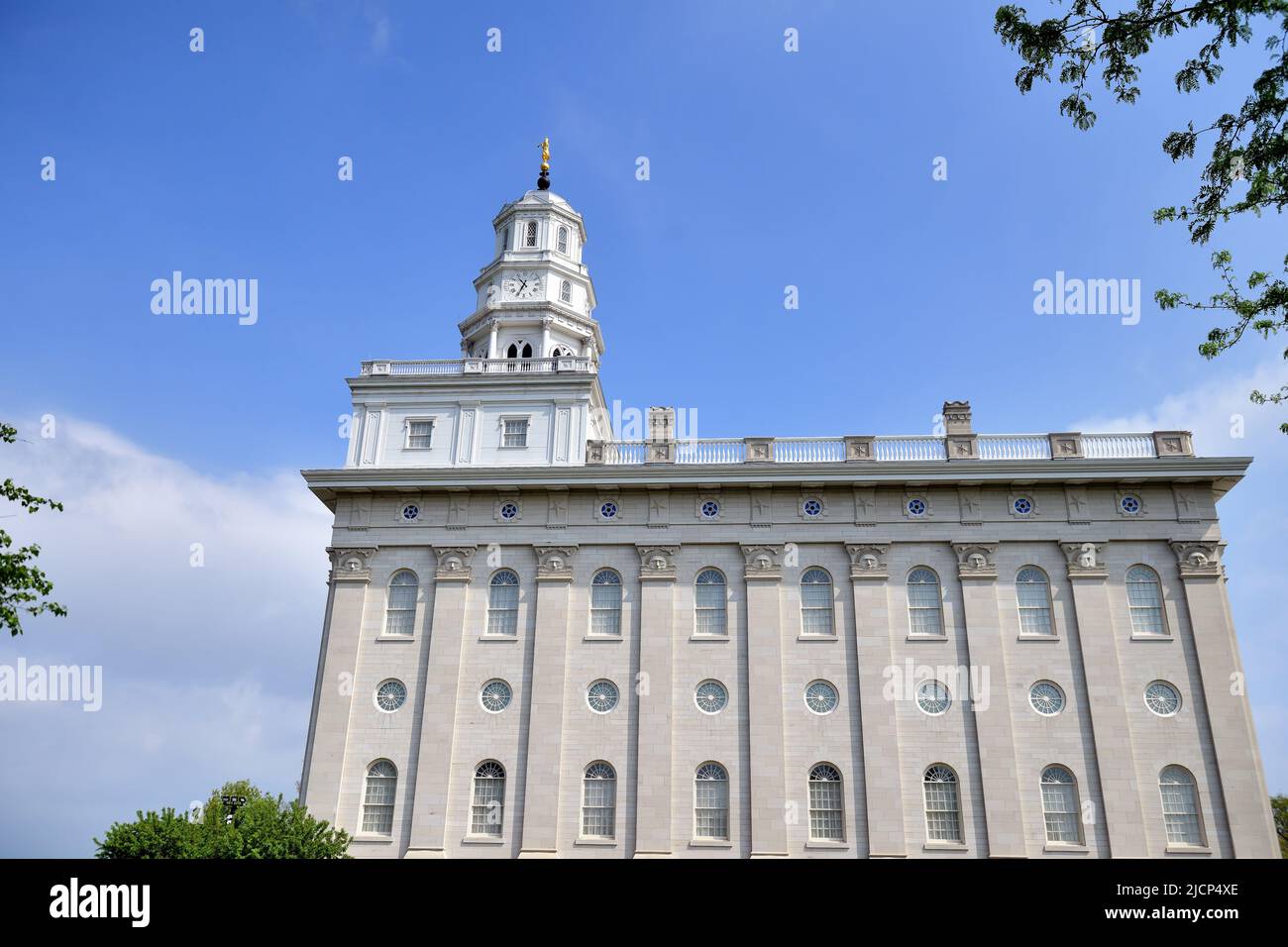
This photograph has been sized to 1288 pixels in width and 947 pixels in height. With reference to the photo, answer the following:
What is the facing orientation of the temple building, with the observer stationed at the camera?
facing to the left of the viewer

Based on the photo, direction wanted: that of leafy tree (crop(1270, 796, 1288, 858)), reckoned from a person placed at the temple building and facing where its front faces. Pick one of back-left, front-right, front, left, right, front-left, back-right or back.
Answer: back-right

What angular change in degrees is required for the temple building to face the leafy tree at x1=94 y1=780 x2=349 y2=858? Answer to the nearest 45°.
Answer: approximately 45° to its left
